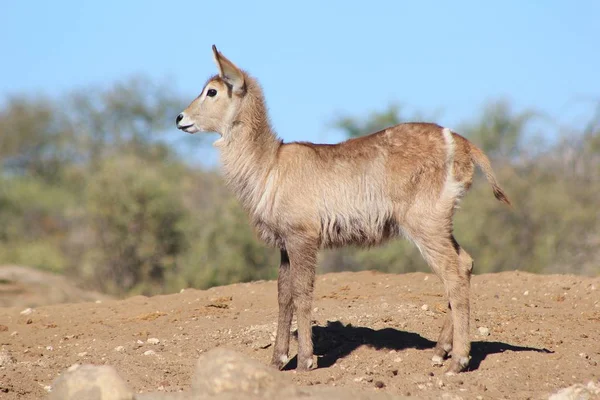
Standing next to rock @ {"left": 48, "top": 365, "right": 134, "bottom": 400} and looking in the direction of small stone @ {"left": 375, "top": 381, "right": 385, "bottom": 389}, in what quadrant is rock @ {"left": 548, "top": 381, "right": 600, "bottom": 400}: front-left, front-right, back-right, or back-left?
front-right

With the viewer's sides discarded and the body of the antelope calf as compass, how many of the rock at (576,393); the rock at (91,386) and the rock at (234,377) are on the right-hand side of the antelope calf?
0

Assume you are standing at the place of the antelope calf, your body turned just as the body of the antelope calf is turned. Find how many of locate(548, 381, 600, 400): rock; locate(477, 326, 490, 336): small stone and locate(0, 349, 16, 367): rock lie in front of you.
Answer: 1

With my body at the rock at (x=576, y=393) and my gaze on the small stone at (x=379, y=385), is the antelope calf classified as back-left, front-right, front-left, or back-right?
front-right

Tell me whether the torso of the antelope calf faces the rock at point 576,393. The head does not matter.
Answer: no

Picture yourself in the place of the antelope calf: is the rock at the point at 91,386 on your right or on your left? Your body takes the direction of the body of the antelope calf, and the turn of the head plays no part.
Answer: on your left

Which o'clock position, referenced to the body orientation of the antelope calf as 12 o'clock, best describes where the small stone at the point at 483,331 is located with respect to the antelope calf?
The small stone is roughly at 5 o'clock from the antelope calf.

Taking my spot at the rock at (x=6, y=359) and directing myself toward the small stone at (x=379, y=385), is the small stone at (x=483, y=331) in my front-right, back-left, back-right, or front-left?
front-left

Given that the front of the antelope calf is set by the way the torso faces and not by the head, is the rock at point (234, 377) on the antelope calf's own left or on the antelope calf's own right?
on the antelope calf's own left

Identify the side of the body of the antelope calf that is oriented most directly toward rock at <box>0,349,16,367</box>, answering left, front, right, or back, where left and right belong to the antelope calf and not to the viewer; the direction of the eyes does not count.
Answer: front

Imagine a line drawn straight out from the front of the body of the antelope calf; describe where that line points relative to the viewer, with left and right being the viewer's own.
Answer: facing to the left of the viewer
